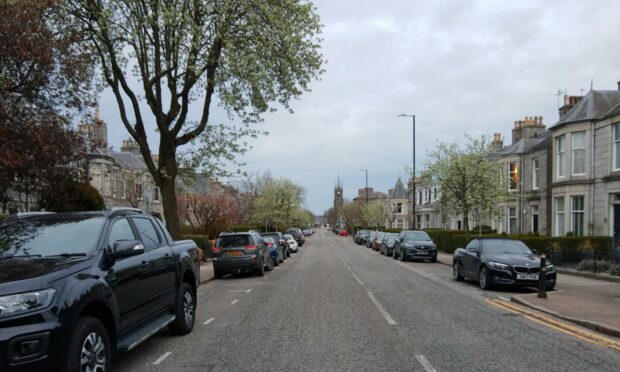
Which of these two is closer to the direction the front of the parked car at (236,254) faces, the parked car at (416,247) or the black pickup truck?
the parked car

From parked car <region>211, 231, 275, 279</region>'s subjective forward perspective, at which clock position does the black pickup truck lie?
The black pickup truck is roughly at 6 o'clock from the parked car.

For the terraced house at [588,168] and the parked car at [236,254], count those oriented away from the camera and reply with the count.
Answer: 1

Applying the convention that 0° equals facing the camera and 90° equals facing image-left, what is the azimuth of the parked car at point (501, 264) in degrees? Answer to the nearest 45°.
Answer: approximately 315°

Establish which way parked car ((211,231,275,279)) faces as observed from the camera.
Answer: facing away from the viewer

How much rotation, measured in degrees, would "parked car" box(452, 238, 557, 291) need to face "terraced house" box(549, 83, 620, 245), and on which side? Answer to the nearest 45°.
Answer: approximately 135° to its left

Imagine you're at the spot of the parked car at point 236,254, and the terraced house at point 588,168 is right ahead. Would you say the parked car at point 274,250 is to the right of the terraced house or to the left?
left

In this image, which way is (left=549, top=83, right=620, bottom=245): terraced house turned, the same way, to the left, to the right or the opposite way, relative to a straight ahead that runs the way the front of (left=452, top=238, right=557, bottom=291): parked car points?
to the right

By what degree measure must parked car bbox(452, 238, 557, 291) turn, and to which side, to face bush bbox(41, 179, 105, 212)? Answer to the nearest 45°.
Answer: approximately 90° to its right

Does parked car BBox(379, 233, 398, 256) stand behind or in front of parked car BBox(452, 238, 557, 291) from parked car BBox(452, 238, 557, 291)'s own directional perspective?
behind

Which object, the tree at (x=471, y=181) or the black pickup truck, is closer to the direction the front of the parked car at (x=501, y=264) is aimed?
the black pickup truck
